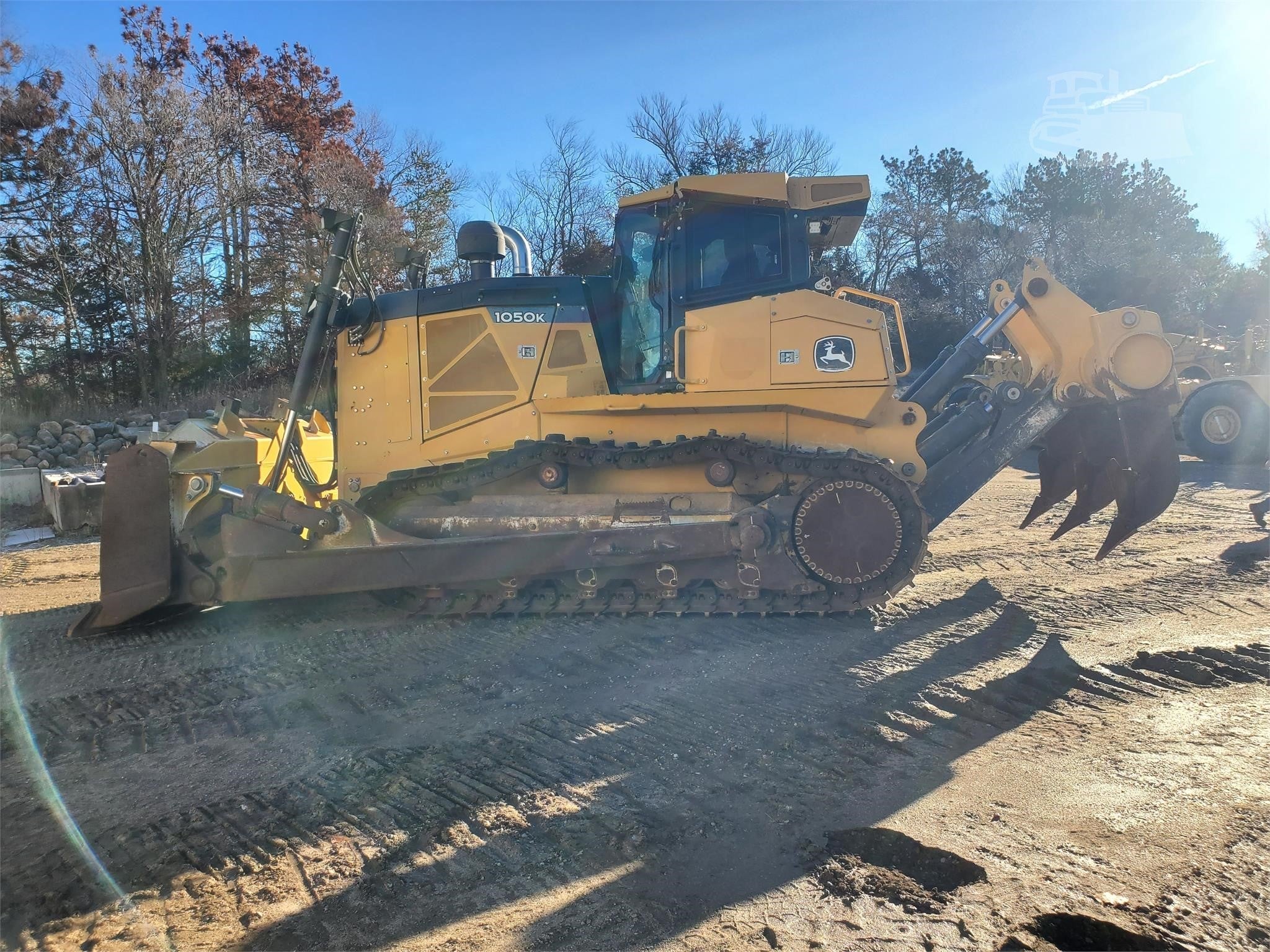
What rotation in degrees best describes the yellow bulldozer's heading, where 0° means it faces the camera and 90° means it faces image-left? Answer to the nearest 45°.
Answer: approximately 90°

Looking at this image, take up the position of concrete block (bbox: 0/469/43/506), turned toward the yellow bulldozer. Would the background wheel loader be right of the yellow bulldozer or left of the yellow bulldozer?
left

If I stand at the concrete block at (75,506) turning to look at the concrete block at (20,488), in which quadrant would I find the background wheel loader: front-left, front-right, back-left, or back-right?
back-right

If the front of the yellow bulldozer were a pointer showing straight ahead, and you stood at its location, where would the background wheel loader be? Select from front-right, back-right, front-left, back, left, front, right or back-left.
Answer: back-right

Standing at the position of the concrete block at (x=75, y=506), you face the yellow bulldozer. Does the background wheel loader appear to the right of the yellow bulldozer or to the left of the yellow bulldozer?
left

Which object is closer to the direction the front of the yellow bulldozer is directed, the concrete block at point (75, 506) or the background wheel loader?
the concrete block

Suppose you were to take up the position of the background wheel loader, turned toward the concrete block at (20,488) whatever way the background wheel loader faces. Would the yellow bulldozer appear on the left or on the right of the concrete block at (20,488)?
left
